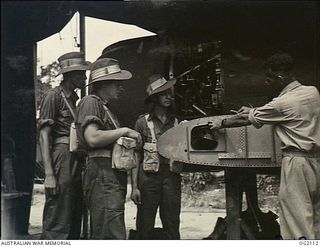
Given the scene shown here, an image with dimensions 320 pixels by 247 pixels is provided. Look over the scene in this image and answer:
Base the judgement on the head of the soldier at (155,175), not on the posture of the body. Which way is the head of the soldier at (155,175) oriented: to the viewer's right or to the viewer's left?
to the viewer's right

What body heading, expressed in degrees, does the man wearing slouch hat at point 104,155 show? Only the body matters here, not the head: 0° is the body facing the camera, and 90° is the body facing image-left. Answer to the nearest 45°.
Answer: approximately 270°

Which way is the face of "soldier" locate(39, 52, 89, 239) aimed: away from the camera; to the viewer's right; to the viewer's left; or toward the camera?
to the viewer's right

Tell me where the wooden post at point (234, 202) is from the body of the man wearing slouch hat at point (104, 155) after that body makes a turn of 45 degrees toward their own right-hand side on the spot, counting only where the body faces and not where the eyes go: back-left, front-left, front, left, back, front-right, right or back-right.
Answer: front-left

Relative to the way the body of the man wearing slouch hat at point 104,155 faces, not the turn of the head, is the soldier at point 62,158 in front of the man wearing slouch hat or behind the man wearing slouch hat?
behind

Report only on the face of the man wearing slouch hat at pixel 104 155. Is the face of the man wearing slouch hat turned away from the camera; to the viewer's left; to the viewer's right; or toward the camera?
to the viewer's right

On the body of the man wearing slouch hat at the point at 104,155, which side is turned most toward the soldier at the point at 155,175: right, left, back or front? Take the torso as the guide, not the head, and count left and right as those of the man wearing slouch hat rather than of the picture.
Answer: front

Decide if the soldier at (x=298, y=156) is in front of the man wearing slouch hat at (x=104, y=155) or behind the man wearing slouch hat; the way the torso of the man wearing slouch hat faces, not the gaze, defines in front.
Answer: in front
